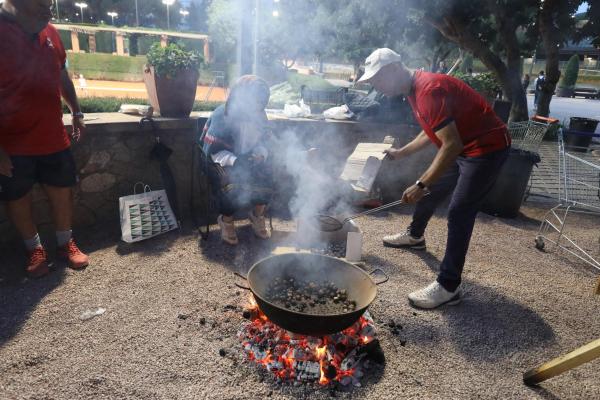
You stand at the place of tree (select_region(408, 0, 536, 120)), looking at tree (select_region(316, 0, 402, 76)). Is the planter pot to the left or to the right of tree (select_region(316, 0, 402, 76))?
left

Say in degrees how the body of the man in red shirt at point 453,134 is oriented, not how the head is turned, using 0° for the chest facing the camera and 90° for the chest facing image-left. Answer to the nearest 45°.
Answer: approximately 90°

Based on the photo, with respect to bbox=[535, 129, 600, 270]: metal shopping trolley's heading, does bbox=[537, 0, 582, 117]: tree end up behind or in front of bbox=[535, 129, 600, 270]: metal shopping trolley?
behind

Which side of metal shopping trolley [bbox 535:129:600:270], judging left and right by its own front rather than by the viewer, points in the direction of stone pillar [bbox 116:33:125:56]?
back

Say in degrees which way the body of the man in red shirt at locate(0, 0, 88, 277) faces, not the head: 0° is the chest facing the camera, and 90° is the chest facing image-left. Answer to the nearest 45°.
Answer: approximately 315°

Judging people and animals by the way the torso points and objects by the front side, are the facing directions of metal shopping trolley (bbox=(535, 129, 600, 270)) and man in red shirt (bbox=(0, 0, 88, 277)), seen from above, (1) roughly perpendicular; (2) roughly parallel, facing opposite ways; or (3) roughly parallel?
roughly perpendicular

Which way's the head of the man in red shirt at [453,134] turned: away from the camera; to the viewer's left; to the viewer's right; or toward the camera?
to the viewer's left

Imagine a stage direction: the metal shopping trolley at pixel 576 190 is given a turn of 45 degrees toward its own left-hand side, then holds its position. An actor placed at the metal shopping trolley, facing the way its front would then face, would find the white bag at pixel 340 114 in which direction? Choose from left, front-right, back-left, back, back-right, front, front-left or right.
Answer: back
